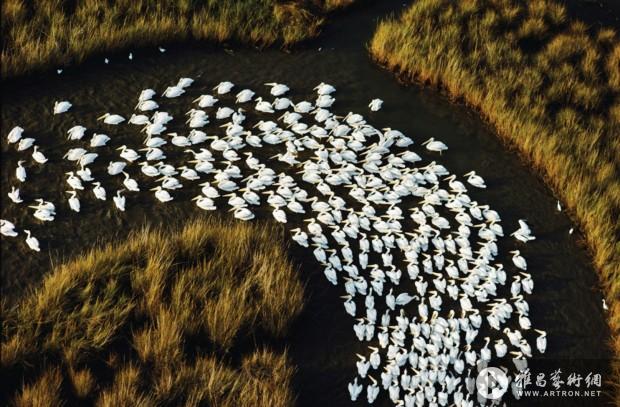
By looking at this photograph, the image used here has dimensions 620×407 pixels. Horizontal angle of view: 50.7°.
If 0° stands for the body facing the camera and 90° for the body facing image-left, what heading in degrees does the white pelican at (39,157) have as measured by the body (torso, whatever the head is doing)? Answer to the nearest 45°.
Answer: approximately 135°

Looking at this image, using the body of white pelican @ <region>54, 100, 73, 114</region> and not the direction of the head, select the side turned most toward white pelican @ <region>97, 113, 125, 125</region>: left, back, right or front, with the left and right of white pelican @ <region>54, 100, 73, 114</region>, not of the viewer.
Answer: back

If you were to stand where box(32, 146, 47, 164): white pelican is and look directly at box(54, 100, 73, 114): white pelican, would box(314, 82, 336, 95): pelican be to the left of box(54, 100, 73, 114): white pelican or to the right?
right

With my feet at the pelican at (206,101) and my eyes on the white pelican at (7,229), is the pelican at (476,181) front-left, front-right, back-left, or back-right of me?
back-left

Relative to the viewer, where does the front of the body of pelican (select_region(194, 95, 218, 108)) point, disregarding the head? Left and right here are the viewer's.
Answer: facing to the left of the viewer

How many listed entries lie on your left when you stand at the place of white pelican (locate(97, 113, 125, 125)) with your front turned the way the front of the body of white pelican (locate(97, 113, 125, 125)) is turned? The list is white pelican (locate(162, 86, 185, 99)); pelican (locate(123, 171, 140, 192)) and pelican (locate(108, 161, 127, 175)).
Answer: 2

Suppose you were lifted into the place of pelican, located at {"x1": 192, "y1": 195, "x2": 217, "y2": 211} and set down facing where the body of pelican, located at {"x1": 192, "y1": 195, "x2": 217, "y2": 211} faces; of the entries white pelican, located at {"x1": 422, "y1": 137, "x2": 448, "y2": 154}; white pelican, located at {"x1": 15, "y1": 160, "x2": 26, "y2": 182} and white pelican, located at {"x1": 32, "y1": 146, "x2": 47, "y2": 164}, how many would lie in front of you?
2

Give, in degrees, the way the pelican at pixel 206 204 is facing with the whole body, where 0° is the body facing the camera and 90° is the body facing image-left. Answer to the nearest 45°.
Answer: approximately 90°

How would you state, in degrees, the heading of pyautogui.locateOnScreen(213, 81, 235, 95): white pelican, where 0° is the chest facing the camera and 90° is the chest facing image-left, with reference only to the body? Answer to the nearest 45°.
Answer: approximately 90°

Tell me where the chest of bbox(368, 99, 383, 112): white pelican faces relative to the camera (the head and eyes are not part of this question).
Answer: to the viewer's left

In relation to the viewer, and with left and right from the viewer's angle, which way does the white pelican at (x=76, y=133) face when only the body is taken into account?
facing to the left of the viewer

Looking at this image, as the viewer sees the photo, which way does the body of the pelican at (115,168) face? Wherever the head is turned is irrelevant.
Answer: to the viewer's left

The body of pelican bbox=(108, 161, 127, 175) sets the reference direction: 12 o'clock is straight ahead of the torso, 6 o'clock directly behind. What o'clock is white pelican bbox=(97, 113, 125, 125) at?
The white pelican is roughly at 3 o'clock from the pelican.

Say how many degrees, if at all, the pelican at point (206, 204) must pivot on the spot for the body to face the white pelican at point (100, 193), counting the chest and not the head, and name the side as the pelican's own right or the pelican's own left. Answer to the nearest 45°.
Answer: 0° — it already faces it

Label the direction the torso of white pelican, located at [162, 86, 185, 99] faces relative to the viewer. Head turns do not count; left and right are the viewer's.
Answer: facing to the left of the viewer

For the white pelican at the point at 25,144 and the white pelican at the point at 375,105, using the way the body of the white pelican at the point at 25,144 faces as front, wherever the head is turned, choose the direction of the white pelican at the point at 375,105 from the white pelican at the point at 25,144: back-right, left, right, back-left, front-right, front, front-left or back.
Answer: back

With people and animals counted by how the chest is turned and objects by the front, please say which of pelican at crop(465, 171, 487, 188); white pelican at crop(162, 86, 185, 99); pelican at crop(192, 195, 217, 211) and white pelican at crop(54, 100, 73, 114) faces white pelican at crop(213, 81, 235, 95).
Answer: pelican at crop(465, 171, 487, 188)

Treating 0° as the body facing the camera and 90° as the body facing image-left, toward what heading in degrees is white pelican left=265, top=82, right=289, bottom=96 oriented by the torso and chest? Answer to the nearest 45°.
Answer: approximately 90°

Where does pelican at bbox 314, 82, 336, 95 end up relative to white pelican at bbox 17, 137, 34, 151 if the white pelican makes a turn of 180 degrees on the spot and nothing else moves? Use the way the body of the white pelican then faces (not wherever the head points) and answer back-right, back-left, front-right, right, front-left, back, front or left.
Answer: front

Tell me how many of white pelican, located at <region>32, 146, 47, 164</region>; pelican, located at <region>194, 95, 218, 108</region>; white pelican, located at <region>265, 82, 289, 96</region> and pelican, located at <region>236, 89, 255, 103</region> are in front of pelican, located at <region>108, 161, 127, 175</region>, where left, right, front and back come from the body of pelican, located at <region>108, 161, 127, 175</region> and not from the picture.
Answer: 1

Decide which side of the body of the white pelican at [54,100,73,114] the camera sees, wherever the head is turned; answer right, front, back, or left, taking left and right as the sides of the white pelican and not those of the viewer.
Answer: left
